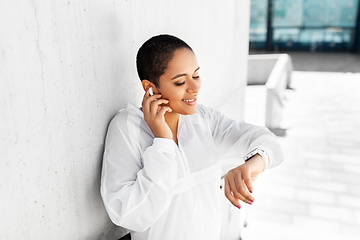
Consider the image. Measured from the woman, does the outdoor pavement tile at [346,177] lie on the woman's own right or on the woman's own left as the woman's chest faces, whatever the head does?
on the woman's own left

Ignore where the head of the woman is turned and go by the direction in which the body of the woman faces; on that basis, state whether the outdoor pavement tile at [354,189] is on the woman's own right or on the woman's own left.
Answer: on the woman's own left

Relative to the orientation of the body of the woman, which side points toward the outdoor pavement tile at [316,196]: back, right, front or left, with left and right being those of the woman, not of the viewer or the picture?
left

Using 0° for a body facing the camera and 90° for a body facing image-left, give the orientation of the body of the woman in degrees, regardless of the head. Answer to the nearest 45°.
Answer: approximately 315°

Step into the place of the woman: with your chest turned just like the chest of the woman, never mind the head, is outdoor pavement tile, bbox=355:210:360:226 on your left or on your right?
on your left

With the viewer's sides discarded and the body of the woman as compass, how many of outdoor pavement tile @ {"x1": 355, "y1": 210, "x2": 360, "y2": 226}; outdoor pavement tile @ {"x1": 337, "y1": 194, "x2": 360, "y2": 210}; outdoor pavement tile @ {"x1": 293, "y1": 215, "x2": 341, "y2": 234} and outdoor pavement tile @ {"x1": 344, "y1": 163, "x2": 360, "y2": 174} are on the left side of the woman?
4

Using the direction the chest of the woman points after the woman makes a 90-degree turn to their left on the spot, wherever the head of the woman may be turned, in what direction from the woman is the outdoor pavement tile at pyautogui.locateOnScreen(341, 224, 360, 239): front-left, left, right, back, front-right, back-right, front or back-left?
front

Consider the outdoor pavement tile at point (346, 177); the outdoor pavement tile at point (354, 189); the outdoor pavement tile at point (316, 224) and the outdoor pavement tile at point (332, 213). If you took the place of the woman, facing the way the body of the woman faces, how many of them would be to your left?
4

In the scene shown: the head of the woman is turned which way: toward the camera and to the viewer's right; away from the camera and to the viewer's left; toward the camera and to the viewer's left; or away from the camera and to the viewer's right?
toward the camera and to the viewer's right

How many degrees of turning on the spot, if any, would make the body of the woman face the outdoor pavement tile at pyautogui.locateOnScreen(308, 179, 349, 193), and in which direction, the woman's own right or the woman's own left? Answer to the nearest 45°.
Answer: approximately 90° to the woman's own left

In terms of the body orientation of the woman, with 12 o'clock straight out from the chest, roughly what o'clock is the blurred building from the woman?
The blurred building is roughly at 8 o'clock from the woman.

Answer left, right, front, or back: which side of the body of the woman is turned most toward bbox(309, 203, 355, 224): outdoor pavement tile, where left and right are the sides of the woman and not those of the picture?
left
